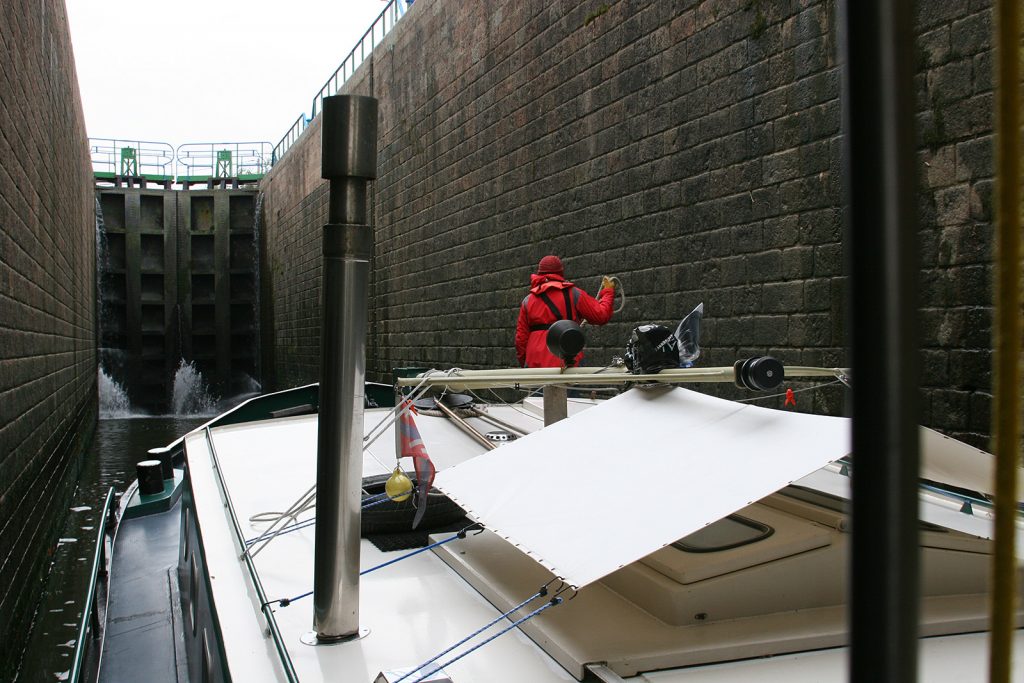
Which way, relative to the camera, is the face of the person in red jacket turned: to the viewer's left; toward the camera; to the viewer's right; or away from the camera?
away from the camera

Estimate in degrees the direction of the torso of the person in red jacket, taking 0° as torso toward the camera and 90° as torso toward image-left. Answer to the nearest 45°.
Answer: approximately 180°

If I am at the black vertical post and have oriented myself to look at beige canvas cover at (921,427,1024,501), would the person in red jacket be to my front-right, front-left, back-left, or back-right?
front-left

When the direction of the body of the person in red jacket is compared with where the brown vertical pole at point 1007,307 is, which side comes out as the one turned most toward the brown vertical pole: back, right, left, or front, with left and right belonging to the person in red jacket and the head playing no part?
back

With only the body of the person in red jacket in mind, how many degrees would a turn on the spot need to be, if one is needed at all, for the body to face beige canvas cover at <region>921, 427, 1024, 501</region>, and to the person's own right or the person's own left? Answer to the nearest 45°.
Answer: approximately 180°

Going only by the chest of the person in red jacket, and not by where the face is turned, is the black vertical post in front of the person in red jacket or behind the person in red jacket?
behind

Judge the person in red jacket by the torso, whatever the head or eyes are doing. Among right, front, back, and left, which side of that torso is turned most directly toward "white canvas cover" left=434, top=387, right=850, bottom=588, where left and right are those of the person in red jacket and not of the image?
back

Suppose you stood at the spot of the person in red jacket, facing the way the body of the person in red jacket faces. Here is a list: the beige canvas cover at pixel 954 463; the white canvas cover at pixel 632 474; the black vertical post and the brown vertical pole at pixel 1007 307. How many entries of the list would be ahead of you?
0

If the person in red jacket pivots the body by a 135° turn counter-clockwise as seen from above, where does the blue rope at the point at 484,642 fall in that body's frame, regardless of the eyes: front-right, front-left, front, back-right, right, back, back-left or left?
front-left
